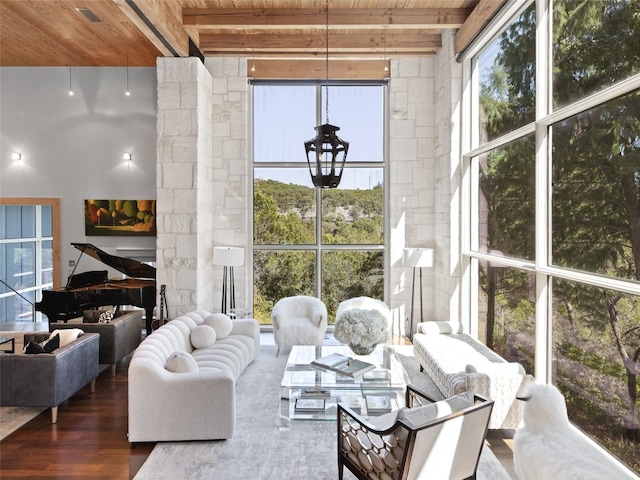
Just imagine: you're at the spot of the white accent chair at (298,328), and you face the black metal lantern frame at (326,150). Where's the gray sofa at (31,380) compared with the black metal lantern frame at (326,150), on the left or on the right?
right

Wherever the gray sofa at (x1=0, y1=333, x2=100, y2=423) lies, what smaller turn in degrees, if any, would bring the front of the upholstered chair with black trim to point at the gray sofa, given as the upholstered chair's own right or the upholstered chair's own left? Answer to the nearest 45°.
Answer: approximately 45° to the upholstered chair's own left

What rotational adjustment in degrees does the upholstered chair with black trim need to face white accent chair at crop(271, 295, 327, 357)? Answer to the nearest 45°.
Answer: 0° — it already faces it

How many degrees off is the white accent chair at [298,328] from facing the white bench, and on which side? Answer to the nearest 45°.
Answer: approximately 45° to its left

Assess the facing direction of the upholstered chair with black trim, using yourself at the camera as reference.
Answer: facing away from the viewer and to the left of the viewer

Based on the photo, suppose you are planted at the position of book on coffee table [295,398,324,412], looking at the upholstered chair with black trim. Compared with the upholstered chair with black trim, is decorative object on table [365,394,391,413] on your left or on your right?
left

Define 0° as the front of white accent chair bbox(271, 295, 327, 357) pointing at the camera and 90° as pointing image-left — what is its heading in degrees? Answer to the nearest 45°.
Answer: approximately 0°

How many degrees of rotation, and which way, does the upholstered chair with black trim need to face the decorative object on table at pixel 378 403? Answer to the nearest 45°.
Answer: approximately 45° to its right

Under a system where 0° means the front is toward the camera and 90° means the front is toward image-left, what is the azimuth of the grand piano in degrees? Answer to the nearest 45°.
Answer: approximately 135°

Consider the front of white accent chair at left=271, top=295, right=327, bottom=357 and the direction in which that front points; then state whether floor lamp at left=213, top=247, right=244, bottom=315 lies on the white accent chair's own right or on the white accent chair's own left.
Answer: on the white accent chair's own right

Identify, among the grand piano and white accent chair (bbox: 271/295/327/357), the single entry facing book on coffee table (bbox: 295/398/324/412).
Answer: the white accent chair
